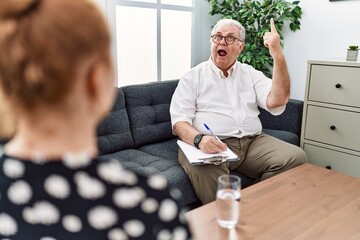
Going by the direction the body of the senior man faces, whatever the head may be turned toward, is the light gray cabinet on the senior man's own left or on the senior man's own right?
on the senior man's own left

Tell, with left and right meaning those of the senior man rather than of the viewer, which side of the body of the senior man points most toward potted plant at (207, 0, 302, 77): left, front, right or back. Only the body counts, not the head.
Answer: back

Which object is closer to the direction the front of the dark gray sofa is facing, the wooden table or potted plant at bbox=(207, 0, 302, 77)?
the wooden table

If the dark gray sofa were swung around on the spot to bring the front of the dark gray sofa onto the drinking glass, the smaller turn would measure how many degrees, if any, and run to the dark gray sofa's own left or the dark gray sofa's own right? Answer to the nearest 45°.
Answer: approximately 45° to the dark gray sofa's own right

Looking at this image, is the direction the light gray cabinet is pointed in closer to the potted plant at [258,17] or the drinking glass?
the drinking glass

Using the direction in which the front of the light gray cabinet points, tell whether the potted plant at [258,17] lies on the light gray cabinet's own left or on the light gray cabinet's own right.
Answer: on the light gray cabinet's own right
